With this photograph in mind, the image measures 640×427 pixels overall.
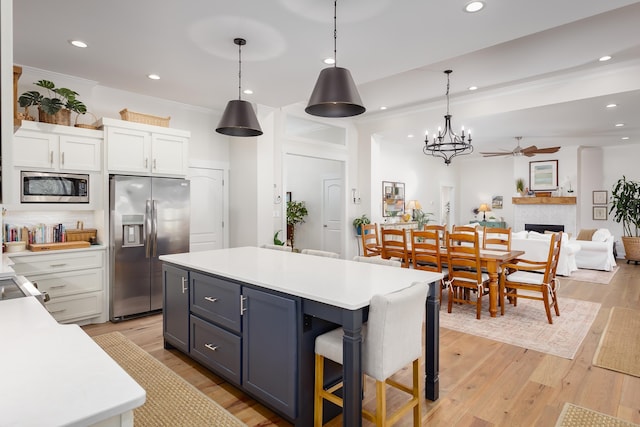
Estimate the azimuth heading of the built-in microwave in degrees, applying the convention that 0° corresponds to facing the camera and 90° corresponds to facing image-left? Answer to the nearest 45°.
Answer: approximately 0°

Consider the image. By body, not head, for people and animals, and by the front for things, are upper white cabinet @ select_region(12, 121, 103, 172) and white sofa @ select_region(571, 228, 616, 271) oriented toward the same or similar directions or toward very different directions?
very different directions

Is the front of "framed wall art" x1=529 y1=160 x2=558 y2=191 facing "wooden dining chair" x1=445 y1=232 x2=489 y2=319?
yes

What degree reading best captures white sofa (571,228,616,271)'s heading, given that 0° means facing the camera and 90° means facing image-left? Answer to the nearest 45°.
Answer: approximately 90°

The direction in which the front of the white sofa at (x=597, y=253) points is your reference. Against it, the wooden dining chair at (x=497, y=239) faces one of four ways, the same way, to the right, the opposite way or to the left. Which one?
to the left

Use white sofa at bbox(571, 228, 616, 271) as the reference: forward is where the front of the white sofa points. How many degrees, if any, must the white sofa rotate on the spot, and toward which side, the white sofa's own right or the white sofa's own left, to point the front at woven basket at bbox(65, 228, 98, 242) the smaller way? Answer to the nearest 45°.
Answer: approximately 45° to the white sofa's own left

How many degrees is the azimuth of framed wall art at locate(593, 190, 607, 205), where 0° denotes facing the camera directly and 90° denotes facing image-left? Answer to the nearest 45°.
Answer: approximately 0°
